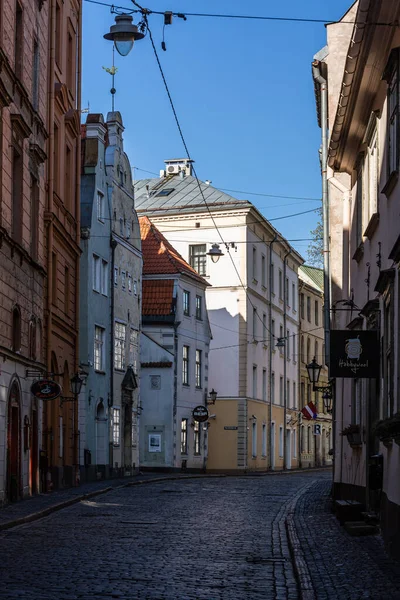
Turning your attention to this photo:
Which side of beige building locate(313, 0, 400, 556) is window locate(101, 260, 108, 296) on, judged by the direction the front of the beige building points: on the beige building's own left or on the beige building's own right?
on the beige building's own right

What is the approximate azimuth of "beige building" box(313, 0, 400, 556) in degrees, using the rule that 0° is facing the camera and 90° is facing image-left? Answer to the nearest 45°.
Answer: approximately 90°

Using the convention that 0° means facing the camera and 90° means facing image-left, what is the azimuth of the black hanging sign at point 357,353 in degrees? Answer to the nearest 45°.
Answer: approximately 0°
